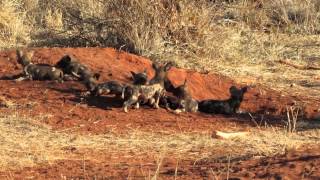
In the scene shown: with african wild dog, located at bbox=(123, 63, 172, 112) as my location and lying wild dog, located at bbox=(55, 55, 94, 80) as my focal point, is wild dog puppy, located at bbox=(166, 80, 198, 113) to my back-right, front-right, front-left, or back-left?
back-right

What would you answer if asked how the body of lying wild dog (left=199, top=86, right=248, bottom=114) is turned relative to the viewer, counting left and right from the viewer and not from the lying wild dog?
facing to the right of the viewer
